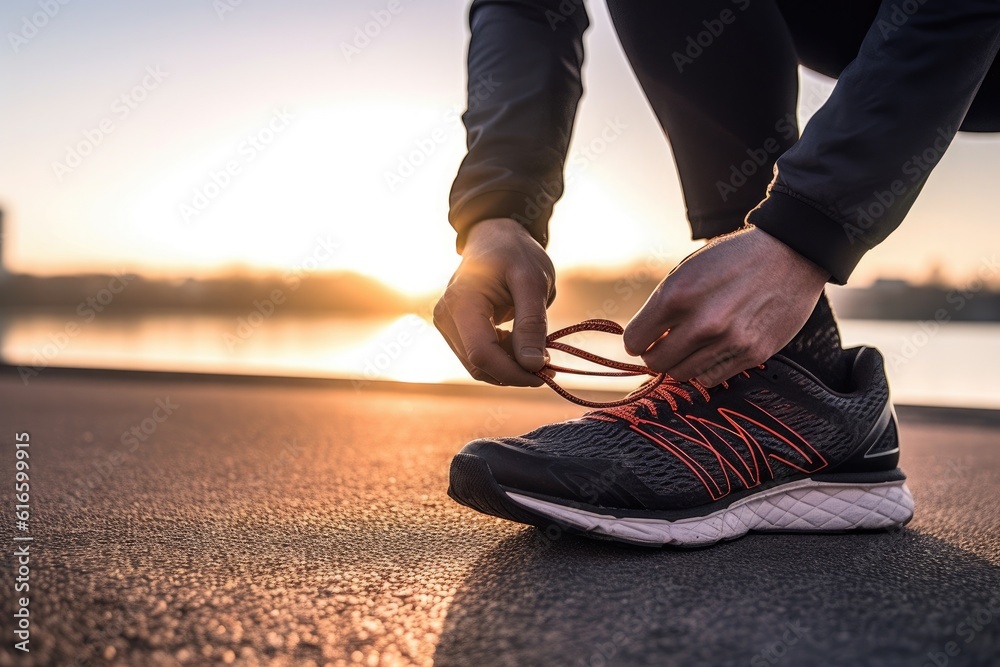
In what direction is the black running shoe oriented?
to the viewer's left
